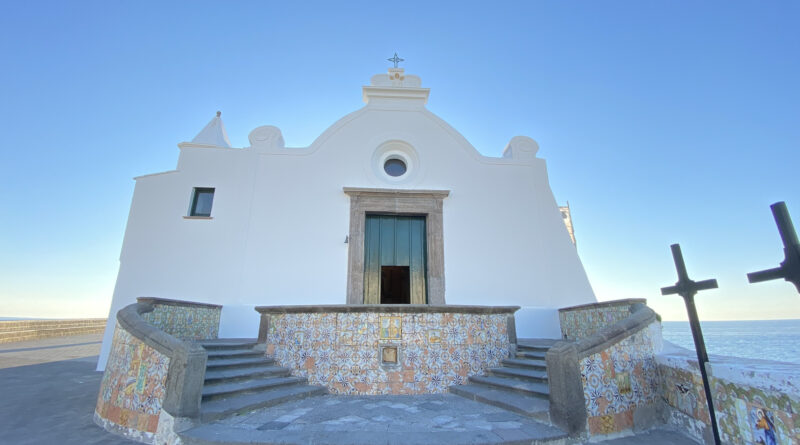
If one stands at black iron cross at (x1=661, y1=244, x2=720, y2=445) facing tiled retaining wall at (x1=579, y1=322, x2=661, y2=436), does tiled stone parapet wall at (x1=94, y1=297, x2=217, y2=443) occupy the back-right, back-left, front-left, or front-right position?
front-left

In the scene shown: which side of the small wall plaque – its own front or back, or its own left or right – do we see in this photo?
front

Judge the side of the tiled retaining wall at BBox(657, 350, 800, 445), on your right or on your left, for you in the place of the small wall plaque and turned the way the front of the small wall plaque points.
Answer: on your left

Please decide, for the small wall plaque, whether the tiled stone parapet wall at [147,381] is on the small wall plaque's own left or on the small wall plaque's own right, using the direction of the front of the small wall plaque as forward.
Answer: on the small wall plaque's own right

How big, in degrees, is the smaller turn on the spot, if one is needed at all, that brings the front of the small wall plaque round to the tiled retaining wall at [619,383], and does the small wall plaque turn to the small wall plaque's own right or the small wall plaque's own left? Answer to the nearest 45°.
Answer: approximately 45° to the small wall plaque's own left

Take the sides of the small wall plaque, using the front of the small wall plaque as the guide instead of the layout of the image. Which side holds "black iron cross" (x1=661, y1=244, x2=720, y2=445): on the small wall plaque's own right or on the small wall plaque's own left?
on the small wall plaque's own left

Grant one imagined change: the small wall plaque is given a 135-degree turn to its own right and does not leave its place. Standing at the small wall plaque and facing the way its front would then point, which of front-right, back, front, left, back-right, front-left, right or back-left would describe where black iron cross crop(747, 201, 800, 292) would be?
back
